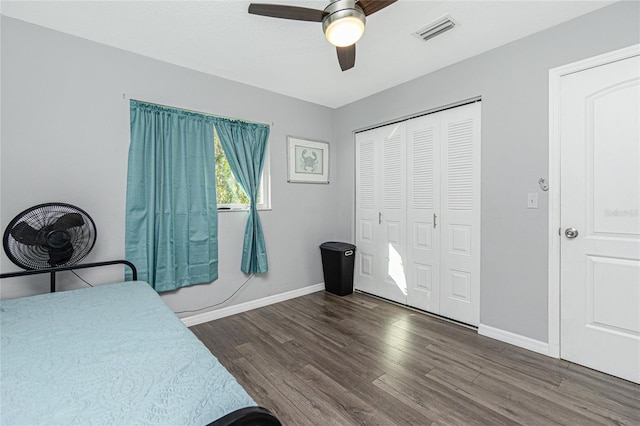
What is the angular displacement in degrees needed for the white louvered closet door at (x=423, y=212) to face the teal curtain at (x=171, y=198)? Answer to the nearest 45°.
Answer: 0° — it already faces it

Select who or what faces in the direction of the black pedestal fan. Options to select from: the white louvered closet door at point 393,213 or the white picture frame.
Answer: the white louvered closet door

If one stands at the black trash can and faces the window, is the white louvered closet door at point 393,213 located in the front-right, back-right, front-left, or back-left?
back-left

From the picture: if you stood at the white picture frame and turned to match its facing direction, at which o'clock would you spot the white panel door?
The white panel door is roughly at 12 o'clock from the white picture frame.

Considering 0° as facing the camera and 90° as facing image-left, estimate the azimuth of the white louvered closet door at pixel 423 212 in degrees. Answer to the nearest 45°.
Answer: approximately 45°

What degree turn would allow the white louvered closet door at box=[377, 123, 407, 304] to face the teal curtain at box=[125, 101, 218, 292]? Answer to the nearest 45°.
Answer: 0° — it already faces it

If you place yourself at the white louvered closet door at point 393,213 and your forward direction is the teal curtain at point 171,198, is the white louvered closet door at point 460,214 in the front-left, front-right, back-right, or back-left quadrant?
back-left

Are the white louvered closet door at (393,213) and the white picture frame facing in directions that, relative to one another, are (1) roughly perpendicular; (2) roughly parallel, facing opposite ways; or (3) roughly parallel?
roughly perpendicular

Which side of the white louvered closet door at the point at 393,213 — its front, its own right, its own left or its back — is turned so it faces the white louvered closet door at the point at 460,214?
left

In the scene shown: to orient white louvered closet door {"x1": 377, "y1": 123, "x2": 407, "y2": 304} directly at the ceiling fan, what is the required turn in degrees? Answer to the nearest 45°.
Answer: approximately 45° to its left

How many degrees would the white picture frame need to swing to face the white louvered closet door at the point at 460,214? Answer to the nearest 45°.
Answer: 0° — it already faces it

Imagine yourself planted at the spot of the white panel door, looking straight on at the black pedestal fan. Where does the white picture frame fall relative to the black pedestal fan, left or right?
right
